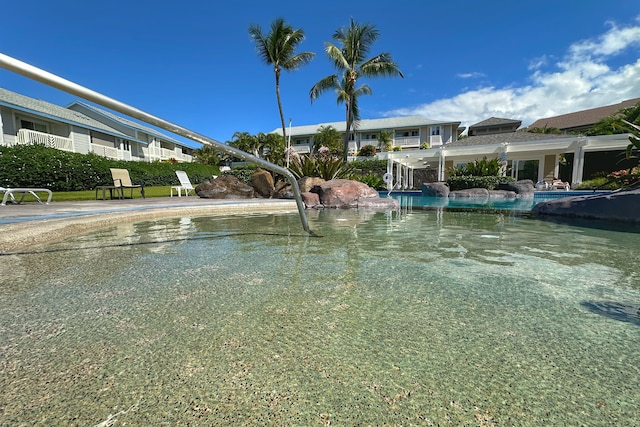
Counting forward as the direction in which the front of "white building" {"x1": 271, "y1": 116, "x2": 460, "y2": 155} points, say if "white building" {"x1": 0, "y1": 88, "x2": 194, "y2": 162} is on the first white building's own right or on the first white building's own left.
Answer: on the first white building's own right

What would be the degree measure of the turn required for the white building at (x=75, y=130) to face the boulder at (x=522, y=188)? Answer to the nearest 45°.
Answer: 0° — it already faces it

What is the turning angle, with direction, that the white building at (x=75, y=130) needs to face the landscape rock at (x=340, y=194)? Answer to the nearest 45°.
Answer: approximately 45° to its right

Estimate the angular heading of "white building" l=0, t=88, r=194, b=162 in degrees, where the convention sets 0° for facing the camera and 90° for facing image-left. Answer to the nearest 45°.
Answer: approximately 315°

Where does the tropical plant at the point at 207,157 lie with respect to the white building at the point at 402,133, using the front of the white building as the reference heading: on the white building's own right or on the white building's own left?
on the white building's own right

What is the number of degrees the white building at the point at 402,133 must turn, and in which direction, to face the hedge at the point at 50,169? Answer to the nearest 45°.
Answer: approximately 45° to its right

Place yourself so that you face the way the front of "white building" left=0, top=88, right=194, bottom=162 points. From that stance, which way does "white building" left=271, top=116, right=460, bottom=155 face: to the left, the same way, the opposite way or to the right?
to the right

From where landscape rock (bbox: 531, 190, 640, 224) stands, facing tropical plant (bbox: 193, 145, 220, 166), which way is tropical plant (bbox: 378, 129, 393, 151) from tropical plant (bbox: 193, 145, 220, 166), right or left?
right

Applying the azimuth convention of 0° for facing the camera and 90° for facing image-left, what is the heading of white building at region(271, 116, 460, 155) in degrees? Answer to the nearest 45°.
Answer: approximately 0°
